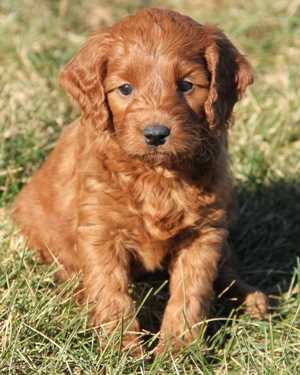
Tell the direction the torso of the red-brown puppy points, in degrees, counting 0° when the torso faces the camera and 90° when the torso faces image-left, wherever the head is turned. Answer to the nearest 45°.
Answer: approximately 0°
